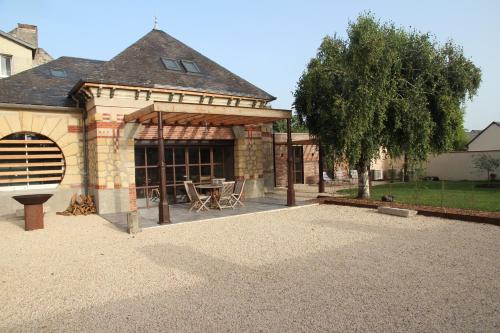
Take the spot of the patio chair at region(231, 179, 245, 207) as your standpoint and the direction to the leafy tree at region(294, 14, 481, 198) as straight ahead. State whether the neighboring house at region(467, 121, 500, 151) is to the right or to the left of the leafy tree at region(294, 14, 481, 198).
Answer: left

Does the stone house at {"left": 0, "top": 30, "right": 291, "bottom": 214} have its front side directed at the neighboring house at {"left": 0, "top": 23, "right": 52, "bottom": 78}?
no

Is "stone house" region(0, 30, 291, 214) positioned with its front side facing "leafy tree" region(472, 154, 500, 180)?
no

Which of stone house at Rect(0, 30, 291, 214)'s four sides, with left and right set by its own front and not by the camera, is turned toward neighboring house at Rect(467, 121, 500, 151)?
left

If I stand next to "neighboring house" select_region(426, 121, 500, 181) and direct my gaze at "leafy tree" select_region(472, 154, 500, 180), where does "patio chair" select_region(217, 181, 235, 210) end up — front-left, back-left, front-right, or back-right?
front-right

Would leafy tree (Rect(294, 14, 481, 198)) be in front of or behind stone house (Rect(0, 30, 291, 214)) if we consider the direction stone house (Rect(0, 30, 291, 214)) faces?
in front
